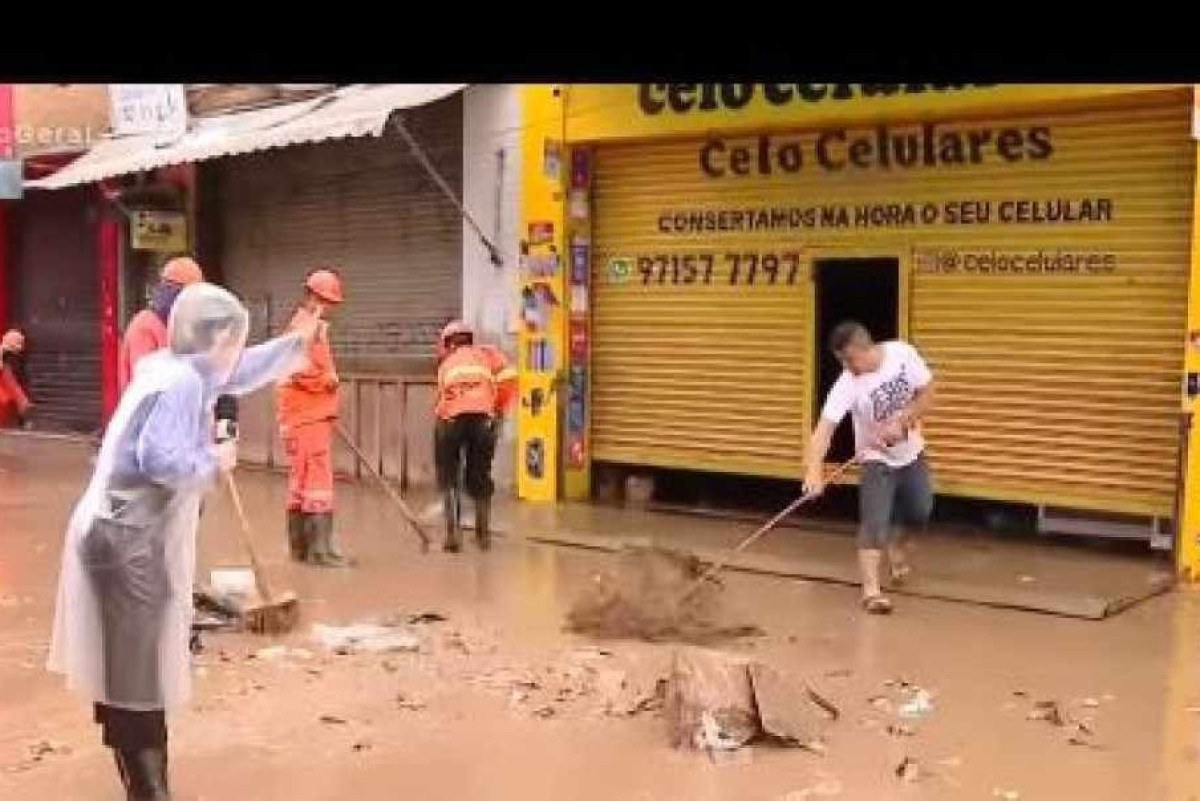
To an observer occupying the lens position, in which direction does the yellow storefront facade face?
facing the viewer

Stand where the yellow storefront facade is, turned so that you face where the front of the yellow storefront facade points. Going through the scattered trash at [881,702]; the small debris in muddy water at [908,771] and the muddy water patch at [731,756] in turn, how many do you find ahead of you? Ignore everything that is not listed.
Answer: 3

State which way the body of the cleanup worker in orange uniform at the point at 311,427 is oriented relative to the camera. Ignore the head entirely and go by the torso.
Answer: to the viewer's right

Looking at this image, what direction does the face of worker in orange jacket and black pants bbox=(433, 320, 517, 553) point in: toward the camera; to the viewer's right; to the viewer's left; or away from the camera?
away from the camera

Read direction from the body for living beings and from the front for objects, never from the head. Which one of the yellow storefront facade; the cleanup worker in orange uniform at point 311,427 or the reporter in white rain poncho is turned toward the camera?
the yellow storefront facade
